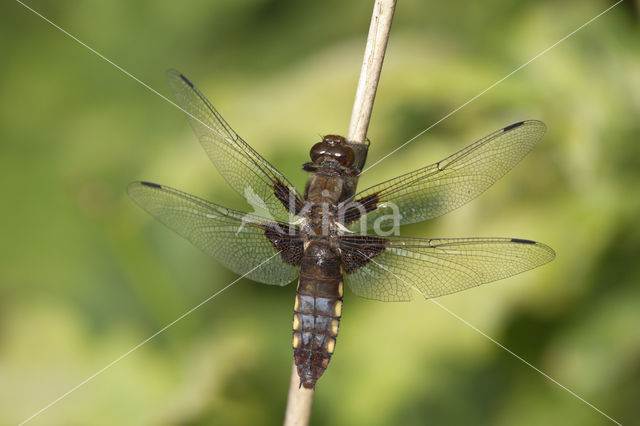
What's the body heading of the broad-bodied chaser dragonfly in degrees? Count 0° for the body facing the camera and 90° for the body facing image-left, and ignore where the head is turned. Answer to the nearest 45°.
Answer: approximately 180°
